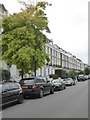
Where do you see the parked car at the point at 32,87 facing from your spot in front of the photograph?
facing away from the viewer and to the right of the viewer

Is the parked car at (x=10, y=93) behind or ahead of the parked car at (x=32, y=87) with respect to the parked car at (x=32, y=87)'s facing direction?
behind

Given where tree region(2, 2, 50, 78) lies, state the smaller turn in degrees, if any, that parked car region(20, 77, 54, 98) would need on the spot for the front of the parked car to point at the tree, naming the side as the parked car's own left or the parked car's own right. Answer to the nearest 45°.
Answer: approximately 45° to the parked car's own left

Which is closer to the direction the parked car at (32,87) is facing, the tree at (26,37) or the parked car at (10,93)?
the tree
